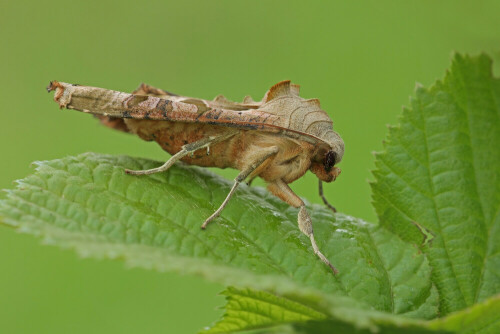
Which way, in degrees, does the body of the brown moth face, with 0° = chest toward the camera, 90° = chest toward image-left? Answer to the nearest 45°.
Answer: approximately 270°

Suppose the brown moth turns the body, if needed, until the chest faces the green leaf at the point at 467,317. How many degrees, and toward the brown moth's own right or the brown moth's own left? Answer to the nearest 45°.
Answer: approximately 90° to the brown moth's own right

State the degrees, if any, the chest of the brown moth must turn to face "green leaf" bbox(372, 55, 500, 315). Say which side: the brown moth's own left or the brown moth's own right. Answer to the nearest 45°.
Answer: approximately 45° to the brown moth's own right
